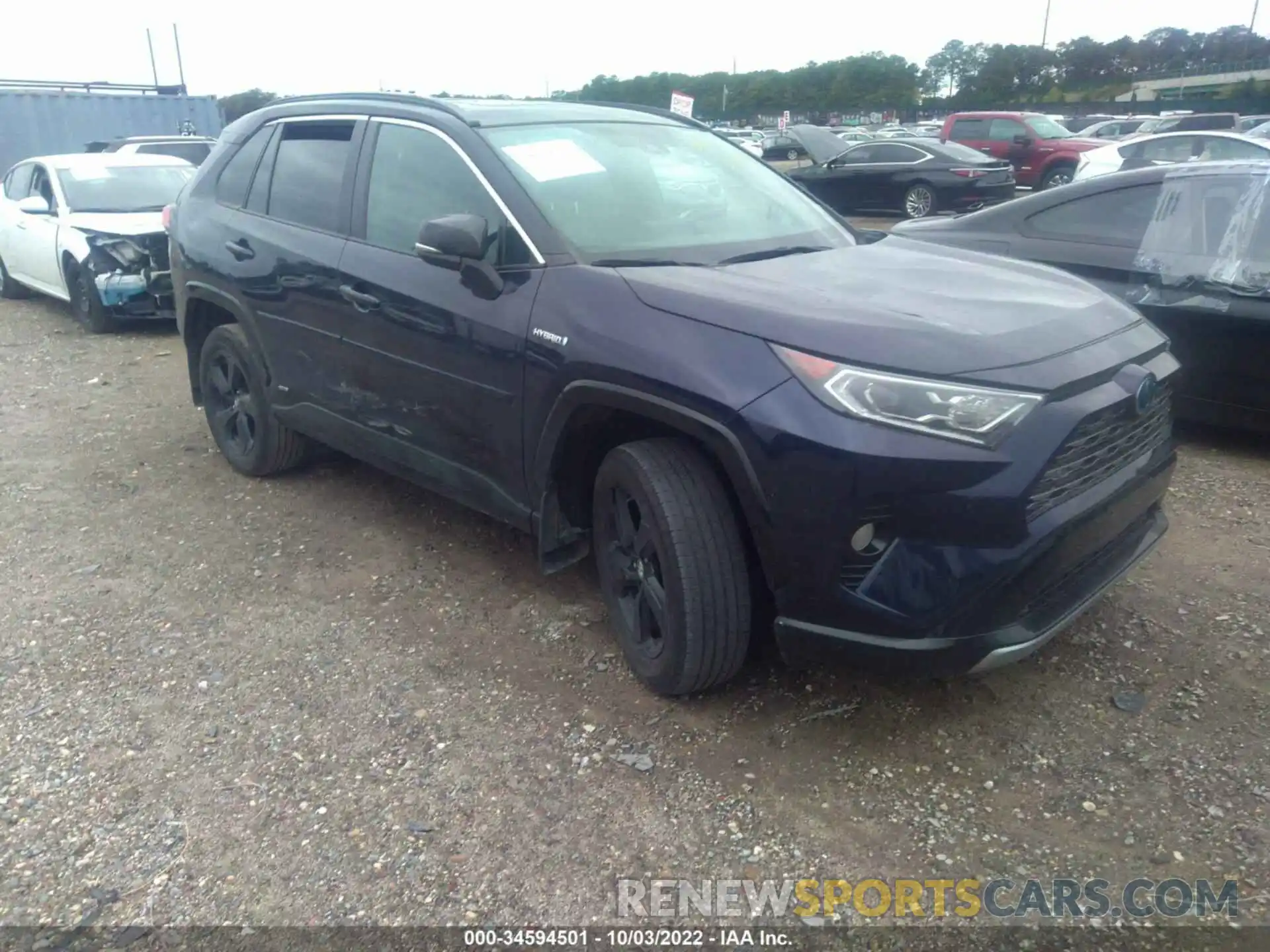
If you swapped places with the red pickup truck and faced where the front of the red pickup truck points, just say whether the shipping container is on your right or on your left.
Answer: on your right

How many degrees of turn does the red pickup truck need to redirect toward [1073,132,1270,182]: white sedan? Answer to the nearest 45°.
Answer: approximately 45° to its right

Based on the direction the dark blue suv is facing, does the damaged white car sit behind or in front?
behind

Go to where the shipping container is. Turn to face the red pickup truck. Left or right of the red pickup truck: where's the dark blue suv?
right
